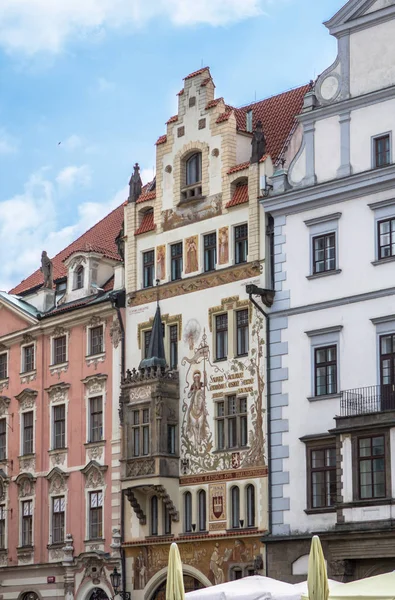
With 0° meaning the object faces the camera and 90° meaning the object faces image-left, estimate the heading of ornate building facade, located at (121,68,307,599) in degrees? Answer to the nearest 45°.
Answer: approximately 45°

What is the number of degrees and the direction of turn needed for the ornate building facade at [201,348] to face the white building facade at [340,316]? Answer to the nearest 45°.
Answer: approximately 90° to its left
